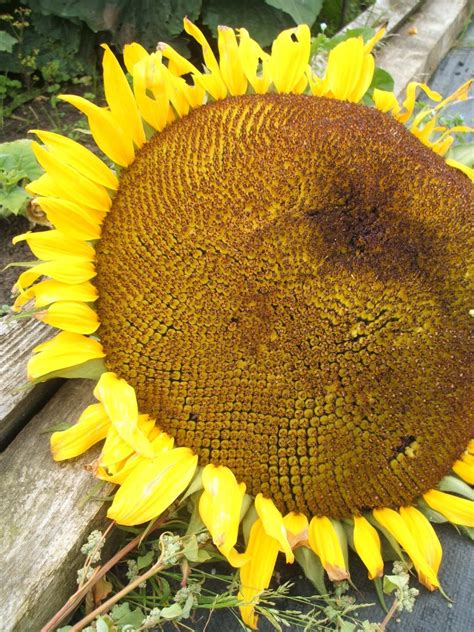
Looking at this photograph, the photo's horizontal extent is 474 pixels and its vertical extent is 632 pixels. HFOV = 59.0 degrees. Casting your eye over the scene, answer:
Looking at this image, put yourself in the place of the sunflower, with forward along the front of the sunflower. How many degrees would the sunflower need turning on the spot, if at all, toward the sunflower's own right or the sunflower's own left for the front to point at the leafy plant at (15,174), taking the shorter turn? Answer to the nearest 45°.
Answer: approximately 135° to the sunflower's own right

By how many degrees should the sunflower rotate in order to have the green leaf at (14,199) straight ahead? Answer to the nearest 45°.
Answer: approximately 135° to its right

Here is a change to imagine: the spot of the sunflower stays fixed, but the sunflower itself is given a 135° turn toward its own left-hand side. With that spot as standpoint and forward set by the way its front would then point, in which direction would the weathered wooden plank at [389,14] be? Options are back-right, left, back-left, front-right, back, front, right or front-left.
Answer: front-left

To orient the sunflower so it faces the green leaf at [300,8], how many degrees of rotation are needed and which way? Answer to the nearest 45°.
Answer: approximately 180°

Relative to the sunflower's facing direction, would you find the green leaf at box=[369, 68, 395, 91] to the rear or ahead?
to the rear

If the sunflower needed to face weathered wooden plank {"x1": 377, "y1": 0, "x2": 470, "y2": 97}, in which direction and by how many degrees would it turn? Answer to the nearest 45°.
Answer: approximately 180°

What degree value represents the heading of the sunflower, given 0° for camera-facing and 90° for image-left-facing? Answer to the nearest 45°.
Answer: approximately 0°

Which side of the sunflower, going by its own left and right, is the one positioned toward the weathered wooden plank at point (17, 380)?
right
